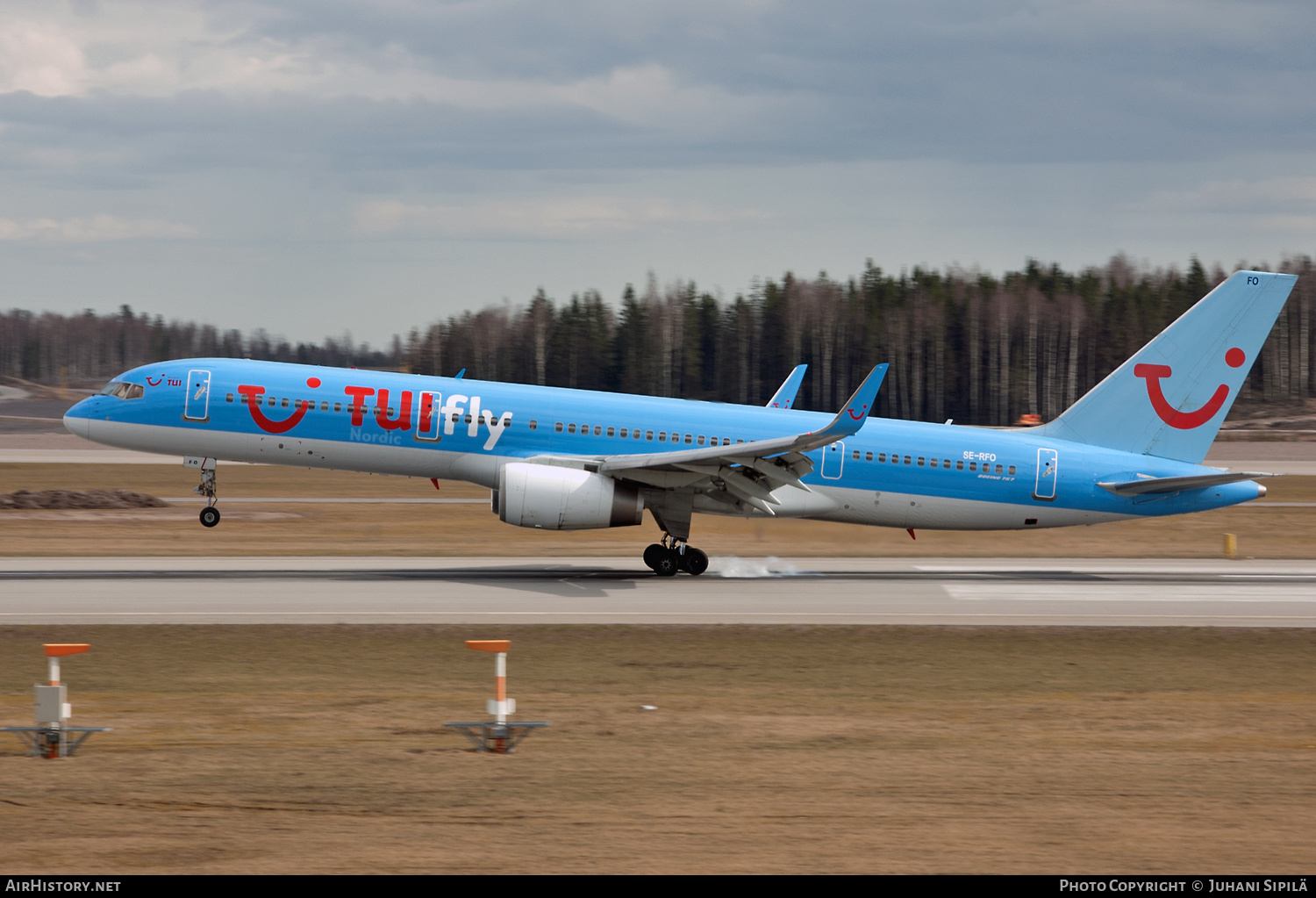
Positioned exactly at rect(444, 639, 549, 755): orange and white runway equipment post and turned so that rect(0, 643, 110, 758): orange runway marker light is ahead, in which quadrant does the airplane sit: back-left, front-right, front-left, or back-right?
back-right

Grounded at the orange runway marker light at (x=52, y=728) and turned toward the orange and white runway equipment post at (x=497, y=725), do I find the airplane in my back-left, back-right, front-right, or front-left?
front-left

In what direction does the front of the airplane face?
to the viewer's left

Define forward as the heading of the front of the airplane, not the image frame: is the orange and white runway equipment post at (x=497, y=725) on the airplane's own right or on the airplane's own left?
on the airplane's own left

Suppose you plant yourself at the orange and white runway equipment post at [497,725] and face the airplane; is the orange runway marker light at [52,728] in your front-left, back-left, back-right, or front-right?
back-left

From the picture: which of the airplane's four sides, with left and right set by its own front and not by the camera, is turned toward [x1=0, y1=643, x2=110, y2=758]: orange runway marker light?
left
